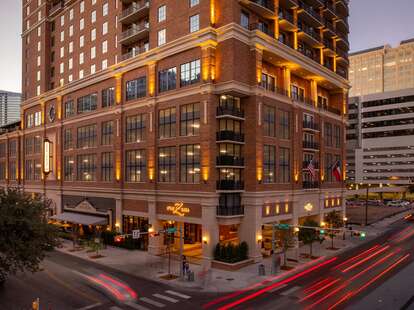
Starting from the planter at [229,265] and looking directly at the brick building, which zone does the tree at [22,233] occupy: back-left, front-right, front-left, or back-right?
back-left

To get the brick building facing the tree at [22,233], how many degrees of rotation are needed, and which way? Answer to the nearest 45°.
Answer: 0° — it already faces it
